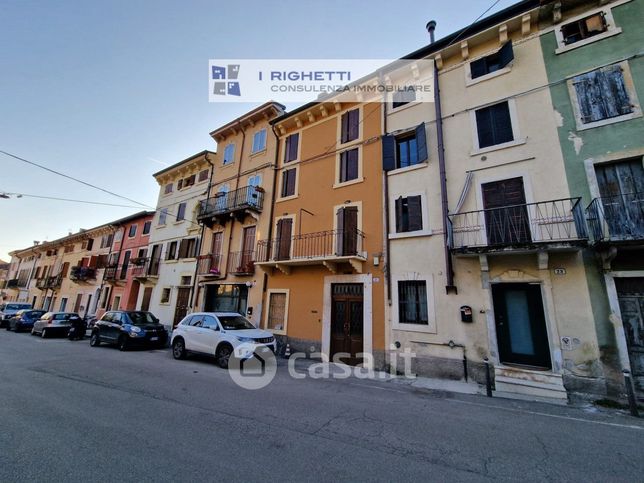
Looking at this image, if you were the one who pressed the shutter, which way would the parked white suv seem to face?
facing the viewer and to the right of the viewer

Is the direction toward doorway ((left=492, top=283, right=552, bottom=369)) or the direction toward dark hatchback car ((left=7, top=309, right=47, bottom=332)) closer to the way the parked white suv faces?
the doorway

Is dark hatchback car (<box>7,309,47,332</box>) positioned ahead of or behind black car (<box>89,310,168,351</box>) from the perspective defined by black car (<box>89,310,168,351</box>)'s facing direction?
behind

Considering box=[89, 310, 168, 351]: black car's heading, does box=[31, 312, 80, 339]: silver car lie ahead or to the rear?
to the rear

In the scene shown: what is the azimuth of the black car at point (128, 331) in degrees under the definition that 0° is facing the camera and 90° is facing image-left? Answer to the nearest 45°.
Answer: approximately 315°

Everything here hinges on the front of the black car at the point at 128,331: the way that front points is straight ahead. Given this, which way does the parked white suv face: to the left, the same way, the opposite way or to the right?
the same way

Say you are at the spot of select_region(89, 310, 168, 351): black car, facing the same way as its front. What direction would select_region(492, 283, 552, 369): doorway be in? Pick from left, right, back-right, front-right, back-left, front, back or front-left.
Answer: front

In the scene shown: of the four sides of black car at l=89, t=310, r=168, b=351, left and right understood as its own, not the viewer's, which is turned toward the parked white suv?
front

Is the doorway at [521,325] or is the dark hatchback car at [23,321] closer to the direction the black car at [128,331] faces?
the doorway

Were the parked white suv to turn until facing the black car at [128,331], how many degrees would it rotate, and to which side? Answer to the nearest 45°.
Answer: approximately 180°

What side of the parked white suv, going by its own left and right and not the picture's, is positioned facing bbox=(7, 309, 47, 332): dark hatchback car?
back

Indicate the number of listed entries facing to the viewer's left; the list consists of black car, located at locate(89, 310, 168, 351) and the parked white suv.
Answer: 0

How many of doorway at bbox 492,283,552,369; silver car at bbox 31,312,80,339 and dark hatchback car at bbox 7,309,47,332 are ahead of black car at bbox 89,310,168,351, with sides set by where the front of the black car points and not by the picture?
1
